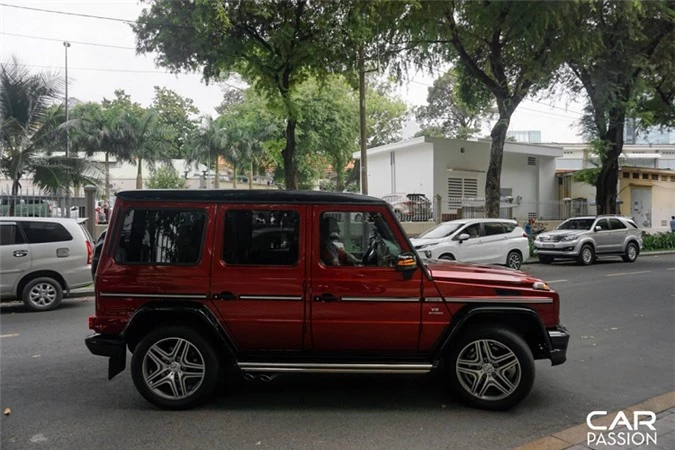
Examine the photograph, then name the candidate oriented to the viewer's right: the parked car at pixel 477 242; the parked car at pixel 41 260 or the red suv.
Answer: the red suv

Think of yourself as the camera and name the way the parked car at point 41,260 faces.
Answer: facing to the left of the viewer

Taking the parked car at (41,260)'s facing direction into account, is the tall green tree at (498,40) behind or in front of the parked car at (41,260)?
behind

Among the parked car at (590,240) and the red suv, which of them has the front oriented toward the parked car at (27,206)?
the parked car at (590,240)

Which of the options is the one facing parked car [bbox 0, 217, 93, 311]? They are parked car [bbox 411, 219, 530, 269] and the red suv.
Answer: parked car [bbox 411, 219, 530, 269]

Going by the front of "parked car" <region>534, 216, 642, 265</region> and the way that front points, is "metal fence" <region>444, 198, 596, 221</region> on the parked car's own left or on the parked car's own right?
on the parked car's own right

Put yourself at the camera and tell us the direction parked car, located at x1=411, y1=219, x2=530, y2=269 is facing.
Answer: facing the viewer and to the left of the viewer

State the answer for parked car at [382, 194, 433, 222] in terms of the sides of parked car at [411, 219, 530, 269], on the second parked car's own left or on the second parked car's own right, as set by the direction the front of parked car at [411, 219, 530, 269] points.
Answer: on the second parked car's own right

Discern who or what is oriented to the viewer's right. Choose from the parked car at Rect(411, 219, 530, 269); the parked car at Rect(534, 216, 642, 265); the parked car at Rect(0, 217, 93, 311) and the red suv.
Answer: the red suv

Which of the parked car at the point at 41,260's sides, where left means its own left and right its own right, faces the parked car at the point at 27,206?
right

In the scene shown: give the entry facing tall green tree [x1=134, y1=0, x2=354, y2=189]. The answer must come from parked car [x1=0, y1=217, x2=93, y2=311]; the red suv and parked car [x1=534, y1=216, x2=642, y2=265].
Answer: parked car [x1=534, y1=216, x2=642, y2=265]

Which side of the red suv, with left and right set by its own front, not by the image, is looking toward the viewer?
right

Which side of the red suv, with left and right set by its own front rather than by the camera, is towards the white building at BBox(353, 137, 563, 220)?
left

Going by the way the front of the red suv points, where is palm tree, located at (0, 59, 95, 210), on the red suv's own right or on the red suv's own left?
on the red suv's own left
